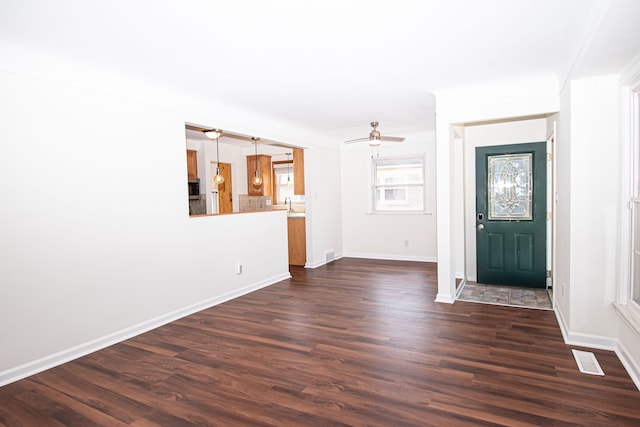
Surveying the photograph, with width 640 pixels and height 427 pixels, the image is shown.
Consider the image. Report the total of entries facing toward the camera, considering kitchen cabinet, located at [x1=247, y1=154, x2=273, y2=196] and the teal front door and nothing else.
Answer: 2

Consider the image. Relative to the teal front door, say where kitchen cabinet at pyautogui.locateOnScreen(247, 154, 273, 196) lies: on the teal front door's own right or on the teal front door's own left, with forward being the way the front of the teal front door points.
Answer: on the teal front door's own right

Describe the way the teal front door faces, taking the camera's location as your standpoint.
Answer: facing the viewer

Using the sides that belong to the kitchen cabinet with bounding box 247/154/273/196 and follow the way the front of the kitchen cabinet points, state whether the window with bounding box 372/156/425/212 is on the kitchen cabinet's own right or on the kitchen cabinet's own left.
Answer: on the kitchen cabinet's own left

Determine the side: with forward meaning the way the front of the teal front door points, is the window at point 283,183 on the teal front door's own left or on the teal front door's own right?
on the teal front door's own right

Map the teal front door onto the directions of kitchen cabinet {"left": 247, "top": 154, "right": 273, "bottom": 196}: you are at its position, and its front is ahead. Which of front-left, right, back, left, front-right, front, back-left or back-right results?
front-left

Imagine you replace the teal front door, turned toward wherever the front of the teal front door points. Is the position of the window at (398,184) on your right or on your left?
on your right

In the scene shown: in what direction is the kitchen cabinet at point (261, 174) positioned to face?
toward the camera
